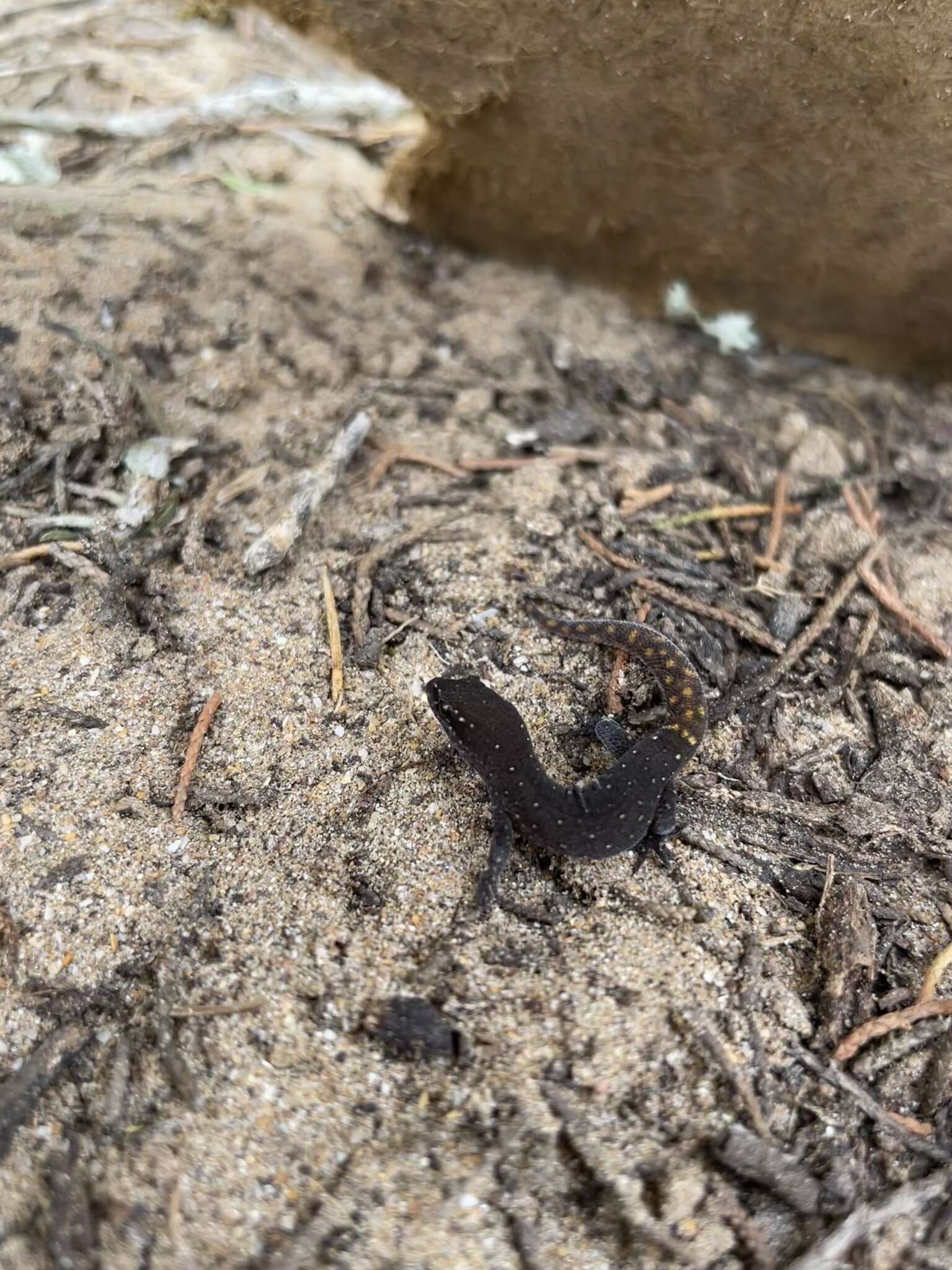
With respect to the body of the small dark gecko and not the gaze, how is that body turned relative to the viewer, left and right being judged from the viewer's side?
facing away from the viewer and to the left of the viewer

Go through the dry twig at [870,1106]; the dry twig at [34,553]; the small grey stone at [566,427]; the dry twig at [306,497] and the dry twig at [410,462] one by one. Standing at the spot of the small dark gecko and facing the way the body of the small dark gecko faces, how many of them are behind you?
1

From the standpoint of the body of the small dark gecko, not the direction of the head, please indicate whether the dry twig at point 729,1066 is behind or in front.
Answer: behind

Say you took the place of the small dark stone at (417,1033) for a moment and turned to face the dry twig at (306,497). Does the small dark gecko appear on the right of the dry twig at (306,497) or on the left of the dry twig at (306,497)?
right

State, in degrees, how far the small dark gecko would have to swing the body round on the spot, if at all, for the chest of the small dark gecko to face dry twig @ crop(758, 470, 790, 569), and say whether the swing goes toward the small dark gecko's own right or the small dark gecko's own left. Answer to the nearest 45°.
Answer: approximately 45° to the small dark gecko's own right

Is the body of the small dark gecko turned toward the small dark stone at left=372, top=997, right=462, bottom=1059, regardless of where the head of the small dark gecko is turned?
no

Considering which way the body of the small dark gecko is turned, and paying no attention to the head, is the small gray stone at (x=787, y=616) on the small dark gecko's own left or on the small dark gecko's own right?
on the small dark gecko's own right

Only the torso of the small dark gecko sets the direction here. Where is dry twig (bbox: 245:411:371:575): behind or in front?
in front

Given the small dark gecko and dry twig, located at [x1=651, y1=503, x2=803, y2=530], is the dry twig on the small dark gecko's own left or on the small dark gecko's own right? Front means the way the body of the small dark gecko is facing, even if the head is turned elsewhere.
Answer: on the small dark gecko's own right

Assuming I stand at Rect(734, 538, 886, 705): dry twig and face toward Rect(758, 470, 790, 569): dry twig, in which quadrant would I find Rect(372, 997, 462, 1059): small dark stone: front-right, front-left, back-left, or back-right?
back-left

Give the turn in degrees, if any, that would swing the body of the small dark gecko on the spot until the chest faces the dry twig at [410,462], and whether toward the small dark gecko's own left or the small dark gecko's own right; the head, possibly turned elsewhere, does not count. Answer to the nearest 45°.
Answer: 0° — it already faces it

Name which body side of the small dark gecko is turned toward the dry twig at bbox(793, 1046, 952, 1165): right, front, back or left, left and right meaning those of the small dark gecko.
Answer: back
